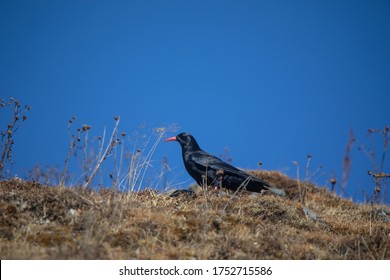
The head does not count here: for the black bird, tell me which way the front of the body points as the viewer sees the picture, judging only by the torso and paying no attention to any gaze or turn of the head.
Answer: to the viewer's left
